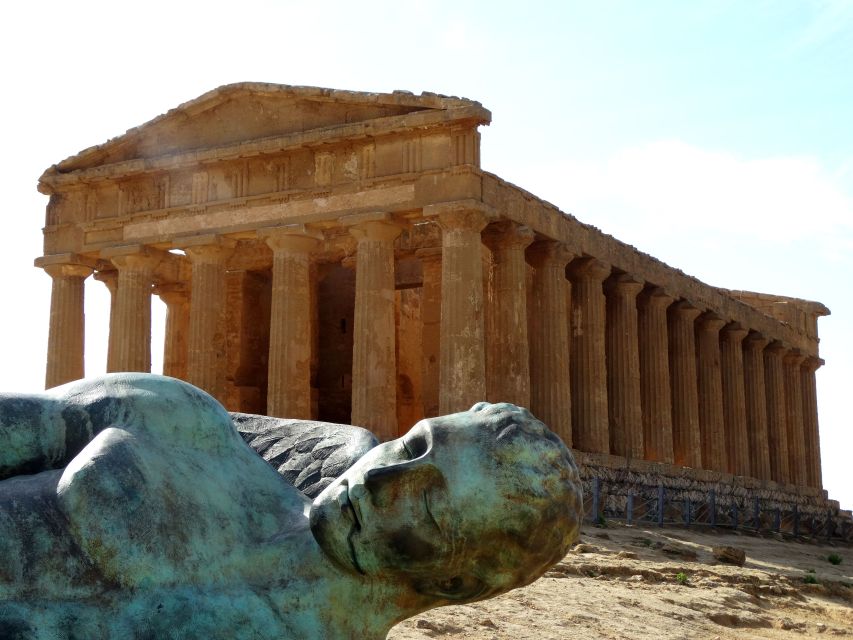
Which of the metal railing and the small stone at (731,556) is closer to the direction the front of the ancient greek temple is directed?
the small stone

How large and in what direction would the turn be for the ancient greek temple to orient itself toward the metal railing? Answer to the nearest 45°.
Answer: approximately 135° to its left

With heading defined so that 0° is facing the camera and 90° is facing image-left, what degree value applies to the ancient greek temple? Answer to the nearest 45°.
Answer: approximately 45°

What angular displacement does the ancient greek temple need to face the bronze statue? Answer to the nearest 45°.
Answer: approximately 45° to its left

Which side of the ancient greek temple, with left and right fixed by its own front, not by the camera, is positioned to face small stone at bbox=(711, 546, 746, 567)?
left

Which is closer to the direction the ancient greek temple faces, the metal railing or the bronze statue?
the bronze statue

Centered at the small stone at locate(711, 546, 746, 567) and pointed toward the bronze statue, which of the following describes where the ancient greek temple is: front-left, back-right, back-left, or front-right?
back-right
